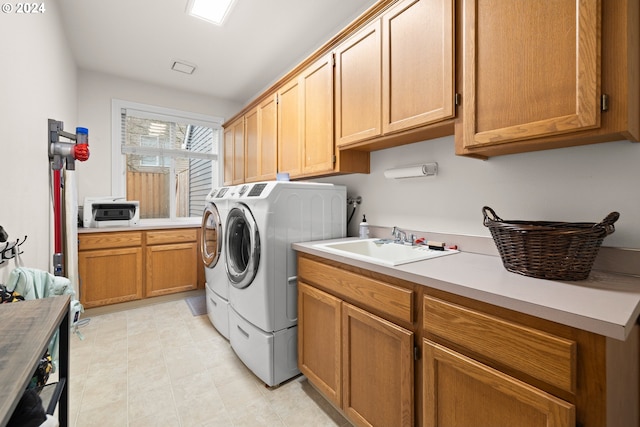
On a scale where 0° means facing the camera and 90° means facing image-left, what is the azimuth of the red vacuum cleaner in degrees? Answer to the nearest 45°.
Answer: approximately 270°

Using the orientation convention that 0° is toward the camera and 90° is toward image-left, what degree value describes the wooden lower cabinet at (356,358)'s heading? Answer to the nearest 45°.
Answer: approximately 45°

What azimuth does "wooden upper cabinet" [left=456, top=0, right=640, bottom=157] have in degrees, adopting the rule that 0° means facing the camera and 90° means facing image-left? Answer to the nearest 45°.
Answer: approximately 45°

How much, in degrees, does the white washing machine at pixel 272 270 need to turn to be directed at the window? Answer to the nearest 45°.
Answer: approximately 90° to its right

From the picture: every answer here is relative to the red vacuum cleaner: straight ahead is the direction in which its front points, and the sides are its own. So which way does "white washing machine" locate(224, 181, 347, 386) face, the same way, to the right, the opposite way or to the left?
the opposite way

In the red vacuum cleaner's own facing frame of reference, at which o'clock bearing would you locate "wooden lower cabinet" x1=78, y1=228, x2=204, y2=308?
The wooden lower cabinet is roughly at 10 o'clock from the red vacuum cleaner.

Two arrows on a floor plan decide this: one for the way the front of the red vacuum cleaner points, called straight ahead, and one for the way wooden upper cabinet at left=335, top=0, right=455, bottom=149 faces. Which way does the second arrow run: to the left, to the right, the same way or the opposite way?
the opposite way
